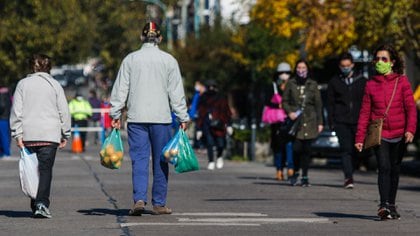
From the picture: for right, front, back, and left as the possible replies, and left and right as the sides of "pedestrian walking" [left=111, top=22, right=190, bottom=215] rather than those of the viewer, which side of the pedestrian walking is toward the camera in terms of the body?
back

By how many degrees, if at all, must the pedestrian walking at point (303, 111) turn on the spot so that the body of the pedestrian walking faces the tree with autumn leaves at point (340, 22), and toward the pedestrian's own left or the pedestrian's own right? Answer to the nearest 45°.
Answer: approximately 180°

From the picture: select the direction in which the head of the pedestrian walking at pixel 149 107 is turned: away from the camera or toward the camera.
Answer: away from the camera

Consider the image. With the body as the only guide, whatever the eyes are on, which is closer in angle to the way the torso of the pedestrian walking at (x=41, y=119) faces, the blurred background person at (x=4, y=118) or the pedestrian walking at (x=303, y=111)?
the blurred background person

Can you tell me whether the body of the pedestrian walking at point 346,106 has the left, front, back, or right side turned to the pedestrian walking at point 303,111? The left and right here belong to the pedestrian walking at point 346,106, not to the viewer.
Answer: right

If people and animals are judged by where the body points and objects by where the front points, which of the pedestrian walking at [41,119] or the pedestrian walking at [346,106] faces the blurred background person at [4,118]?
the pedestrian walking at [41,119]

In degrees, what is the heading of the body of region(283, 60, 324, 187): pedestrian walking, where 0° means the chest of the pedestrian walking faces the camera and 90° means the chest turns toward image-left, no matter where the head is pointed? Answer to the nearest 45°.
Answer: approximately 0°

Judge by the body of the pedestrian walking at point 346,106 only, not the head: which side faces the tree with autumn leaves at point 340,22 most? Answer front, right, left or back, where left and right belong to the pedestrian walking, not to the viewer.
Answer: back

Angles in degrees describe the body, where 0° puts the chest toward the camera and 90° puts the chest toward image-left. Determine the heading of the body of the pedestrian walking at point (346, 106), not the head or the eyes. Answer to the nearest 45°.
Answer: approximately 0°
